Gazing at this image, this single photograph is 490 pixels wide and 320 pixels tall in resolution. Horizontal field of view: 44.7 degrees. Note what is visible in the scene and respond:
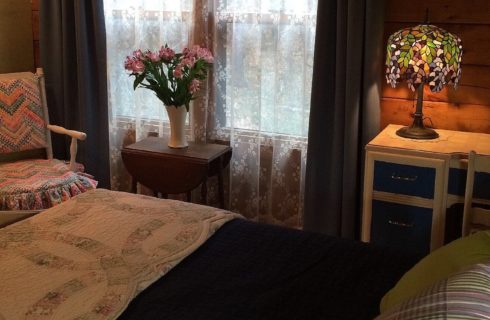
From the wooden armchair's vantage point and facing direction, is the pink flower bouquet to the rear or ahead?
ahead

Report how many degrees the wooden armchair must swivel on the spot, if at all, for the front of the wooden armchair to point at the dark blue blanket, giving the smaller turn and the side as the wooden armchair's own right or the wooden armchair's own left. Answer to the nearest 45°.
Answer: approximately 45° to the wooden armchair's own right

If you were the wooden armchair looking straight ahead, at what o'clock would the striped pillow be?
The striped pillow is roughly at 1 o'clock from the wooden armchair.

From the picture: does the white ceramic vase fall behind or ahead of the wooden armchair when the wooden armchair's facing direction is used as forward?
ahead

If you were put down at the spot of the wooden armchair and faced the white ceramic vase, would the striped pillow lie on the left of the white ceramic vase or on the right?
right

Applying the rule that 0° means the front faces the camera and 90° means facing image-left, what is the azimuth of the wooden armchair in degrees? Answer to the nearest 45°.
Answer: approximately 315°
